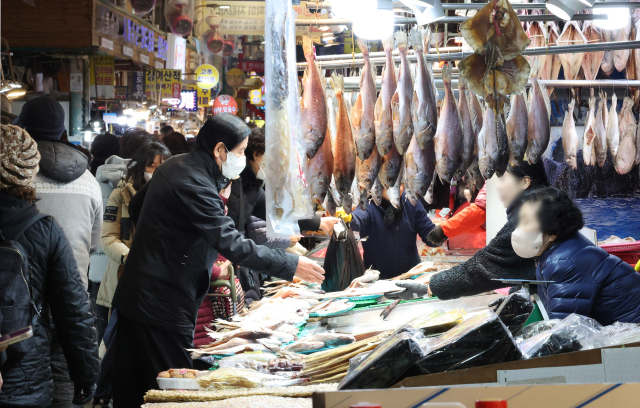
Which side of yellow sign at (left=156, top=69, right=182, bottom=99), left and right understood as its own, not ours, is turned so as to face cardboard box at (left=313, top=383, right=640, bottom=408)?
front

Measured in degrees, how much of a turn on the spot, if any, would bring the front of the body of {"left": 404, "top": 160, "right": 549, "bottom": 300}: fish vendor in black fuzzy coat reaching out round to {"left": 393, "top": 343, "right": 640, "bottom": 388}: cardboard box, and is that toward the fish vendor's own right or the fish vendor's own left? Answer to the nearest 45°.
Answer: approximately 90° to the fish vendor's own left

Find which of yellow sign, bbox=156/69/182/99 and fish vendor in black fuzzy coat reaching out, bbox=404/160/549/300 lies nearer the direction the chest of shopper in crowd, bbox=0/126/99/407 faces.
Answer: the yellow sign

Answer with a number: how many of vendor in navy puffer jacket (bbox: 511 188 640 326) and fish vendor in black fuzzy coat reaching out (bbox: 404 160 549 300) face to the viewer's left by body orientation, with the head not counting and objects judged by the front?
2

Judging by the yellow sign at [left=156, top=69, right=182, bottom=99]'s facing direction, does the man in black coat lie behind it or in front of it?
in front

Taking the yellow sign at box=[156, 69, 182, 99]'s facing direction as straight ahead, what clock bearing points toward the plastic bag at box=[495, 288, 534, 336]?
The plastic bag is roughly at 12 o'clock from the yellow sign.

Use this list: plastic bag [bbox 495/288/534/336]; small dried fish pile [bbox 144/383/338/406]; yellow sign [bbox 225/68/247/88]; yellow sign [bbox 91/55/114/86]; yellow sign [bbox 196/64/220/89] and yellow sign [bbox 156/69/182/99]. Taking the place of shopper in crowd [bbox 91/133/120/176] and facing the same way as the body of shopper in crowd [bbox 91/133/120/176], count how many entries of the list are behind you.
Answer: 2

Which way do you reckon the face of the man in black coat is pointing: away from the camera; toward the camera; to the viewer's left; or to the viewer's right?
to the viewer's right

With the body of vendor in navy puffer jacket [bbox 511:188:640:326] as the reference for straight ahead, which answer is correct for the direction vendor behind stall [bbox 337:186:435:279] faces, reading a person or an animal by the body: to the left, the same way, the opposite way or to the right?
to the left

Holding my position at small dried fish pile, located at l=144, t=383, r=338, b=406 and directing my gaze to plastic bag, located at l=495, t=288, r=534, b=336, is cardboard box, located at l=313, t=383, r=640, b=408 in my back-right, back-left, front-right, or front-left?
front-right

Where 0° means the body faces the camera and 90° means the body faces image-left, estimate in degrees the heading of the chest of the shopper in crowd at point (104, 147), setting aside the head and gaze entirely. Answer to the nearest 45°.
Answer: approximately 180°

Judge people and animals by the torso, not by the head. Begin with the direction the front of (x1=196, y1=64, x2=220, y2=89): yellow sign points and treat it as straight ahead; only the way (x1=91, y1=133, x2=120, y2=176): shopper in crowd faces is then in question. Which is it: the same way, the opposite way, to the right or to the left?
the opposite way

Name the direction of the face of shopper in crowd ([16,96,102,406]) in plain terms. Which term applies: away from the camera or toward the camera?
away from the camera

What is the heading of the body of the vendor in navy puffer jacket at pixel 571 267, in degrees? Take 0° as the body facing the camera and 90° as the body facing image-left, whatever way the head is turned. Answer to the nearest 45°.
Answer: approximately 90°

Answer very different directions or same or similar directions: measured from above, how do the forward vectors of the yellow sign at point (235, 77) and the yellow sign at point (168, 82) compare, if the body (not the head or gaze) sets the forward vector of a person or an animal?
same or similar directions

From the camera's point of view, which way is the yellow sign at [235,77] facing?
toward the camera

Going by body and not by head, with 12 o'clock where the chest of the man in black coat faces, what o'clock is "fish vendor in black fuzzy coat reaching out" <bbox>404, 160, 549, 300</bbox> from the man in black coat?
The fish vendor in black fuzzy coat reaching out is roughly at 12 o'clock from the man in black coat.

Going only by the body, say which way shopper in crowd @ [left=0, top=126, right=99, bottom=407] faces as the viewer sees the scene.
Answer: away from the camera
